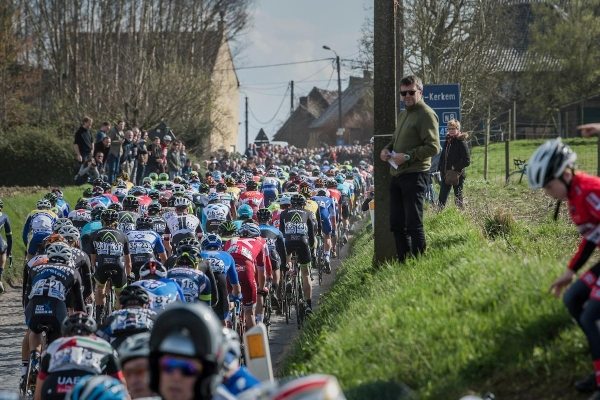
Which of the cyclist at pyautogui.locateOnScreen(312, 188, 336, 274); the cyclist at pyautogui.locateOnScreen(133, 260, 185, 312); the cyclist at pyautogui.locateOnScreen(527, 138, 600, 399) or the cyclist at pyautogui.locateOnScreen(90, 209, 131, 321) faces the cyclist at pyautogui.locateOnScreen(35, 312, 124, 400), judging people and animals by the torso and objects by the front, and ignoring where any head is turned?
the cyclist at pyautogui.locateOnScreen(527, 138, 600, 399)

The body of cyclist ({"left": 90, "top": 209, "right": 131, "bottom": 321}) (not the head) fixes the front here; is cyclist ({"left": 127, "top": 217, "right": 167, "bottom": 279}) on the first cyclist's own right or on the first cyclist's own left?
on the first cyclist's own right

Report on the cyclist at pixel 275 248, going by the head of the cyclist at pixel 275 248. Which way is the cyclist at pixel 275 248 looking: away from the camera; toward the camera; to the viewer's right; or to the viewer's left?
away from the camera

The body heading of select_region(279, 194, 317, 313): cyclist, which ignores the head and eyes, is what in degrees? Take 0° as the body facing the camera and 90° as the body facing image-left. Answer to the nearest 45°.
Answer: approximately 180°

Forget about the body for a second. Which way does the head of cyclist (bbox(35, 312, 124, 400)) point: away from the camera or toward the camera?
away from the camera

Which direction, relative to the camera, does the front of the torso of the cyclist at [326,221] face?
away from the camera

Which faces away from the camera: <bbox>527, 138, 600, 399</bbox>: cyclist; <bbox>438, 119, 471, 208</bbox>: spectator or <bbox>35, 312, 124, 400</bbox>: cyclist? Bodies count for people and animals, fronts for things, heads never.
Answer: <bbox>35, 312, 124, 400</bbox>: cyclist

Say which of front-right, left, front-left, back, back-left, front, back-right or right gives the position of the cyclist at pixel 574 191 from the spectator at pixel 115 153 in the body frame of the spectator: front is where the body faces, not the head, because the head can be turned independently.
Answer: front-right

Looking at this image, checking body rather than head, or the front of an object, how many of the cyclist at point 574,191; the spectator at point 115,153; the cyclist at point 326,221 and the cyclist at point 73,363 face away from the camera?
2

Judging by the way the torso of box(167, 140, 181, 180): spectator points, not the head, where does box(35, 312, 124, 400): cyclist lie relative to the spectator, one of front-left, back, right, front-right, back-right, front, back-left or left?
front-right

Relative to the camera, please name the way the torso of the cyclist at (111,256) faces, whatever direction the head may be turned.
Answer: away from the camera

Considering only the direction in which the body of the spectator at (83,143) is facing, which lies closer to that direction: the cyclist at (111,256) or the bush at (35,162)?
the cyclist

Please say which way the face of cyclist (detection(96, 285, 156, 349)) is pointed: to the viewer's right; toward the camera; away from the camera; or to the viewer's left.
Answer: away from the camera

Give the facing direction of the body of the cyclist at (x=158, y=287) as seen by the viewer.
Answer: away from the camera

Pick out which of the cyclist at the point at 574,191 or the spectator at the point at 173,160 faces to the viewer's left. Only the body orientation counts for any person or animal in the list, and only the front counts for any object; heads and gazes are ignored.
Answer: the cyclist

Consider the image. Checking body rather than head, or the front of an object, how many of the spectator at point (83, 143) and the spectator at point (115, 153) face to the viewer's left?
0

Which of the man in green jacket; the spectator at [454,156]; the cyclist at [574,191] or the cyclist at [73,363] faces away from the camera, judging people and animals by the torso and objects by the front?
the cyclist at [73,363]
